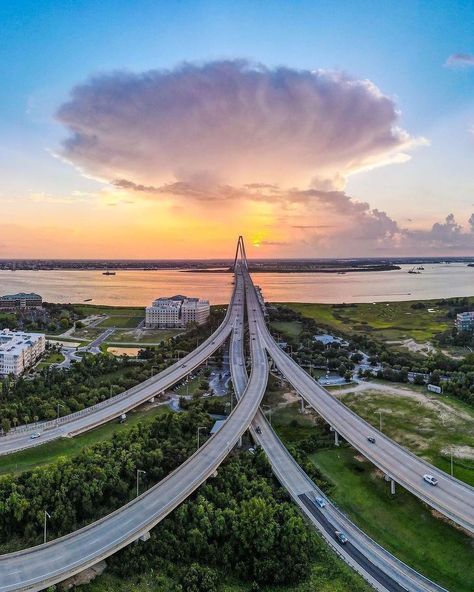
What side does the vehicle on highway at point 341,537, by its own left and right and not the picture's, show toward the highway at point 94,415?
back

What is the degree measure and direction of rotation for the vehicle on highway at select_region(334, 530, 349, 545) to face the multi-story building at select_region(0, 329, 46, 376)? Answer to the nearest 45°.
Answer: approximately 180°

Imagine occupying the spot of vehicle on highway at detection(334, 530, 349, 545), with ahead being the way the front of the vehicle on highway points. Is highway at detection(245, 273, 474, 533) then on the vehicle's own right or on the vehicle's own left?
on the vehicle's own left

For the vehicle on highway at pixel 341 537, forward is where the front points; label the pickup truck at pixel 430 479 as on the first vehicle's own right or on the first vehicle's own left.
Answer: on the first vehicle's own left

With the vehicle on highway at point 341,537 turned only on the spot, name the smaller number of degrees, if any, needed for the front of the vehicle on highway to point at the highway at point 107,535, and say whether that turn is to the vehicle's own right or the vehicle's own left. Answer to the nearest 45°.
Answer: approximately 135° to the vehicle's own right
